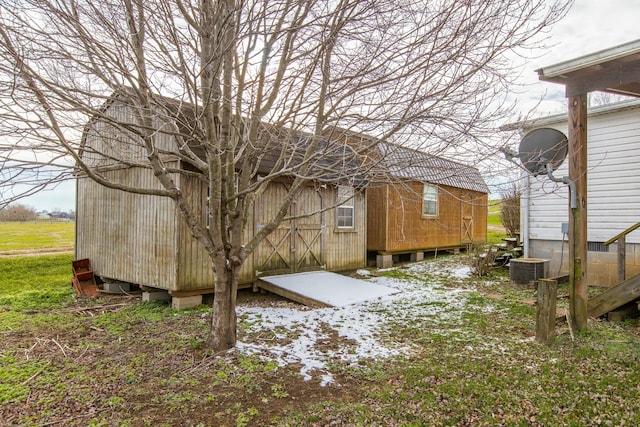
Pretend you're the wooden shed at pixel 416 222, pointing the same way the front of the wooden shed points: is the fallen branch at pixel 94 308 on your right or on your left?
on your right

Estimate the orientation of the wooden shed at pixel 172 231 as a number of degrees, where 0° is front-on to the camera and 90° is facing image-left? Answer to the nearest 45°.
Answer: approximately 315°

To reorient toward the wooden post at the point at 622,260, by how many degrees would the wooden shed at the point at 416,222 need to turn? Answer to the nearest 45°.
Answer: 0° — it already faces it

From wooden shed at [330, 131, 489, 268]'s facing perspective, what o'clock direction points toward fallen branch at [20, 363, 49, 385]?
The fallen branch is roughly at 2 o'clock from the wooden shed.

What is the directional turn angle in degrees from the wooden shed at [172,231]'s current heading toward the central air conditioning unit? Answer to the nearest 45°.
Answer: approximately 45° to its left

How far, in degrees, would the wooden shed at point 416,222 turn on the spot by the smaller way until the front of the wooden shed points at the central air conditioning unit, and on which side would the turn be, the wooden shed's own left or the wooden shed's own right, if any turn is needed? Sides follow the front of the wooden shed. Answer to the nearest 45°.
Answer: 0° — it already faces it

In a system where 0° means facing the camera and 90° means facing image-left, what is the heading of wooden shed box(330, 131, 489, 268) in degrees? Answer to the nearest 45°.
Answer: approximately 315°

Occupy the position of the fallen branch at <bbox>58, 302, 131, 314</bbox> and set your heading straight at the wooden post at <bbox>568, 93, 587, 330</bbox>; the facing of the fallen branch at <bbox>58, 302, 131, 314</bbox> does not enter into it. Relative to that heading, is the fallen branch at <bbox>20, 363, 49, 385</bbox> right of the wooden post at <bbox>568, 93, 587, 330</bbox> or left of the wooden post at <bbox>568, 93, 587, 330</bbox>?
right
